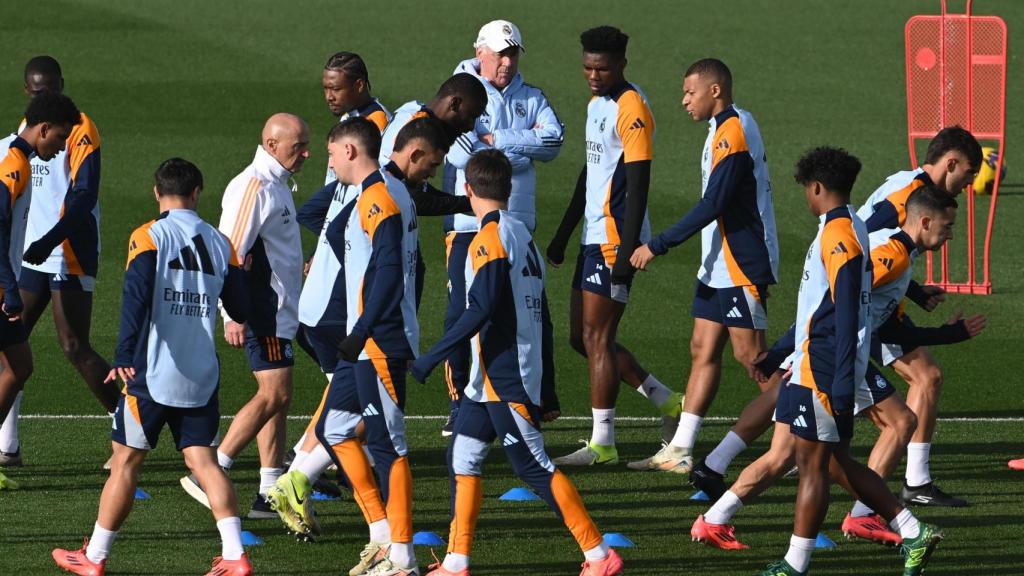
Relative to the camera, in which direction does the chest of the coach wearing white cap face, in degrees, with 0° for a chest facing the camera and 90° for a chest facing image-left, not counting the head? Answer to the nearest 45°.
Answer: approximately 0°

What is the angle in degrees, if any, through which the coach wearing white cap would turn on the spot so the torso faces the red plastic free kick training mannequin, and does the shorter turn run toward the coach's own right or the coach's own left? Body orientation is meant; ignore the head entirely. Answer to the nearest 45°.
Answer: approximately 135° to the coach's own left
